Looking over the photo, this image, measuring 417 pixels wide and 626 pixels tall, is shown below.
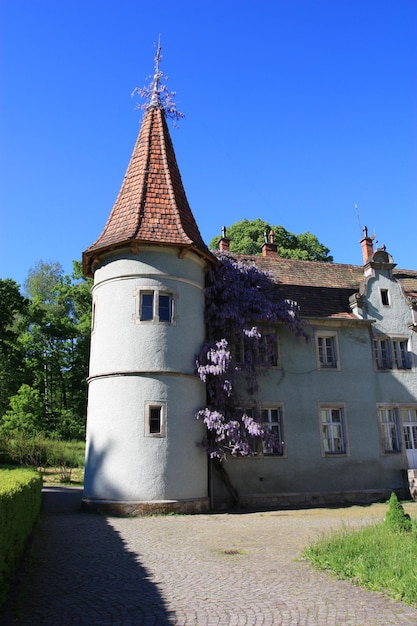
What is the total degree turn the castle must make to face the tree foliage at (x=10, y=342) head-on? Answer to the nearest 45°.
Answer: approximately 135° to its right

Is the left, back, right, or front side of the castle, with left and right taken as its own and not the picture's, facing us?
front

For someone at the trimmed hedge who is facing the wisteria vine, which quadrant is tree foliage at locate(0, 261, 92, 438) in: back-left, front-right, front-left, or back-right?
front-left

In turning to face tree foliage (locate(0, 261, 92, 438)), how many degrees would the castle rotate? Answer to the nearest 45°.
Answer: approximately 135° to its right

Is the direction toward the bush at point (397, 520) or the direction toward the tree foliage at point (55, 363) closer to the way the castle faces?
the bush

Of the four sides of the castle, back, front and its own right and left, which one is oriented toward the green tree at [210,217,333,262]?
back

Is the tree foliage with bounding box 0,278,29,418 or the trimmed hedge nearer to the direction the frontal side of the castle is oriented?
the trimmed hedge

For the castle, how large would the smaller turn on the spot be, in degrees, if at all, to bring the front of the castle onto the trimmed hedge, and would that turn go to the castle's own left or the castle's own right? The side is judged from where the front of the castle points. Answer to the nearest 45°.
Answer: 0° — it already faces it

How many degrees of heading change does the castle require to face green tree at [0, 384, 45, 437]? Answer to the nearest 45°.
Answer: approximately 135° to its right

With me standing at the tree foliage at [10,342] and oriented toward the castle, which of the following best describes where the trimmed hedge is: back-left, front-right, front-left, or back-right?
front-right

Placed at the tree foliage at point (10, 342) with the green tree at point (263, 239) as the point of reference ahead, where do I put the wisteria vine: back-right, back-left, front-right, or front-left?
front-right

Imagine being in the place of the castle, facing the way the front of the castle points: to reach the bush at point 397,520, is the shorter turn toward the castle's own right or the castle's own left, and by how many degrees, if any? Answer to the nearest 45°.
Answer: approximately 45° to the castle's own left

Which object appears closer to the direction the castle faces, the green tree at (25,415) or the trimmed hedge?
the trimmed hedge
